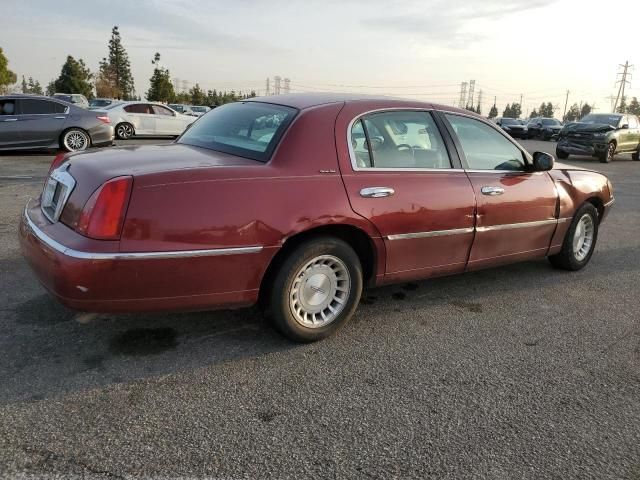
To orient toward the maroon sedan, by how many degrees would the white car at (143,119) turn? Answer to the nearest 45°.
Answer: approximately 90° to its right

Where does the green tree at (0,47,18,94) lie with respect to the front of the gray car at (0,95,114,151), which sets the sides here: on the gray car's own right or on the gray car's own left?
on the gray car's own right

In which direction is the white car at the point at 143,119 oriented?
to the viewer's right

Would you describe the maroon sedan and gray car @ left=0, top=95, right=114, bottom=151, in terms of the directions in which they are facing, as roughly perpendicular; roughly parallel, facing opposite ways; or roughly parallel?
roughly parallel, facing opposite ways

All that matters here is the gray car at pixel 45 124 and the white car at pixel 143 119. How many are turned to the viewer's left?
1

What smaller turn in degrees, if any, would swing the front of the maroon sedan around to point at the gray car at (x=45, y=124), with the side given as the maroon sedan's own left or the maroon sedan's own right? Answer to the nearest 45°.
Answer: approximately 90° to the maroon sedan's own left

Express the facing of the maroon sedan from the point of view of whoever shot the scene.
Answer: facing away from the viewer and to the right of the viewer

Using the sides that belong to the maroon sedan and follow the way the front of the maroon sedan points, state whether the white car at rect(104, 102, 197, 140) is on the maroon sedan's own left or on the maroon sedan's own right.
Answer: on the maroon sedan's own left

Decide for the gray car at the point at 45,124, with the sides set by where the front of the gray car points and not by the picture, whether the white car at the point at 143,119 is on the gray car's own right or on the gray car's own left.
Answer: on the gray car's own right

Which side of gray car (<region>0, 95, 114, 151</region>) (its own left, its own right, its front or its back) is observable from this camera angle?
left

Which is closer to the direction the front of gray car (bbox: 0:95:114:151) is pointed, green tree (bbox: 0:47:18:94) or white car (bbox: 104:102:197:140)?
the green tree
